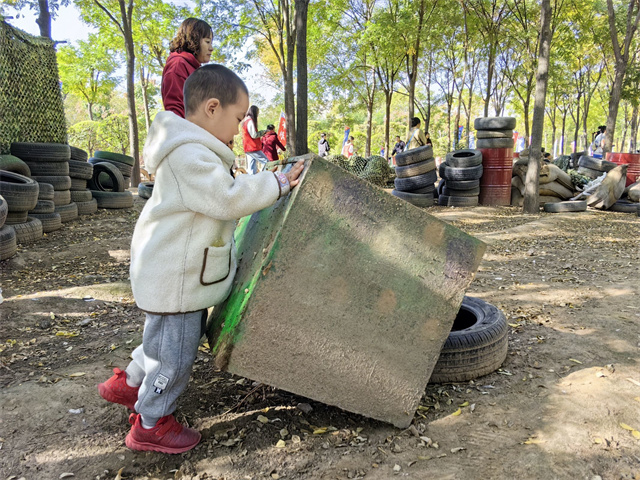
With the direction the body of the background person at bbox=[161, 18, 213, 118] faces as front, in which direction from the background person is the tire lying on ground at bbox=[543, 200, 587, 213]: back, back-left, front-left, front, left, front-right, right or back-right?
front-left

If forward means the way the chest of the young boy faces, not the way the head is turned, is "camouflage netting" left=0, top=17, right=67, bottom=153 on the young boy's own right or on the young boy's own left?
on the young boy's own left

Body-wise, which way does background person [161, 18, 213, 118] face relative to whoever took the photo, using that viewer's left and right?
facing to the right of the viewer

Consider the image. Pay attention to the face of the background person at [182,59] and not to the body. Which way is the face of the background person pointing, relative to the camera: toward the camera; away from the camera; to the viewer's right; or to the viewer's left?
to the viewer's right

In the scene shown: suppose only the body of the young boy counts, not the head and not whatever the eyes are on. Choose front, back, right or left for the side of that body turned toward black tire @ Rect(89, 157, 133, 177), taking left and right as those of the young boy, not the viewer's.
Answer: left

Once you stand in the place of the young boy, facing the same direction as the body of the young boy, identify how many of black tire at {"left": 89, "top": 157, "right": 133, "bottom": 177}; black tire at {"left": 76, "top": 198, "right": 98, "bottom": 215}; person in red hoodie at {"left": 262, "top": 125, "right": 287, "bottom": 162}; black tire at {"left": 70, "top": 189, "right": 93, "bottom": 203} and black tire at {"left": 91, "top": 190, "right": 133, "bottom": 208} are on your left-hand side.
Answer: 5

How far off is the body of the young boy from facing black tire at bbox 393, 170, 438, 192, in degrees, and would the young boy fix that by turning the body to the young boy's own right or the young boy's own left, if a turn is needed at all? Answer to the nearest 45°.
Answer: approximately 45° to the young boy's own left

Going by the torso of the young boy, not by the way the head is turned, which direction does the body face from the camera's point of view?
to the viewer's right
